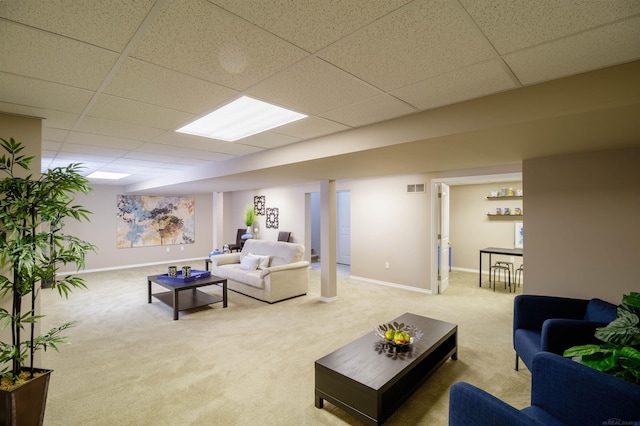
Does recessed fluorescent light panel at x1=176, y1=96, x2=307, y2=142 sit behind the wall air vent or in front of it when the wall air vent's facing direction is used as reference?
in front

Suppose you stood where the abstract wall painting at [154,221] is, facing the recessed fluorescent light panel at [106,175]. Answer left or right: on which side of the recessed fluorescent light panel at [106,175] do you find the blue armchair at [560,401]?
left

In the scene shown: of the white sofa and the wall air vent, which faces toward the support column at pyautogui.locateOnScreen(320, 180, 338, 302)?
the wall air vent

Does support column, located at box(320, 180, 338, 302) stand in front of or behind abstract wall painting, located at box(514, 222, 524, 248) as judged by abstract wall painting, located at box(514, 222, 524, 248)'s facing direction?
in front

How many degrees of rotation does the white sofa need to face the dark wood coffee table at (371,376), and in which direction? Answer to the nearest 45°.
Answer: approximately 45° to its left

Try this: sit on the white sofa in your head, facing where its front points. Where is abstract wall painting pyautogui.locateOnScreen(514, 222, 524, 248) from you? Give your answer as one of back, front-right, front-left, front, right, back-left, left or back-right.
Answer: back-left

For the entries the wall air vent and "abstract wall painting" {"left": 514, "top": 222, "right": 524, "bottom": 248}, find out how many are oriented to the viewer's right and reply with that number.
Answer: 0

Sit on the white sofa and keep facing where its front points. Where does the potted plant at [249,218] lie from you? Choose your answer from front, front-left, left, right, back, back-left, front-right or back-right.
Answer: back-right

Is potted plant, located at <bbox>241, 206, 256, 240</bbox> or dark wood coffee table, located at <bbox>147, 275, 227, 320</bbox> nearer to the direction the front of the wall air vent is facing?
the dark wood coffee table

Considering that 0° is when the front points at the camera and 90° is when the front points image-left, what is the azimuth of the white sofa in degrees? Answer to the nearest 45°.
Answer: approximately 45°

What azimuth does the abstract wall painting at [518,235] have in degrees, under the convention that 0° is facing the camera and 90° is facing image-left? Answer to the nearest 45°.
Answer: approximately 0°

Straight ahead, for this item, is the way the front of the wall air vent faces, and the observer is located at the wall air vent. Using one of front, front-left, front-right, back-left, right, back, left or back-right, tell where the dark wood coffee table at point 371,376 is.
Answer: front-left
